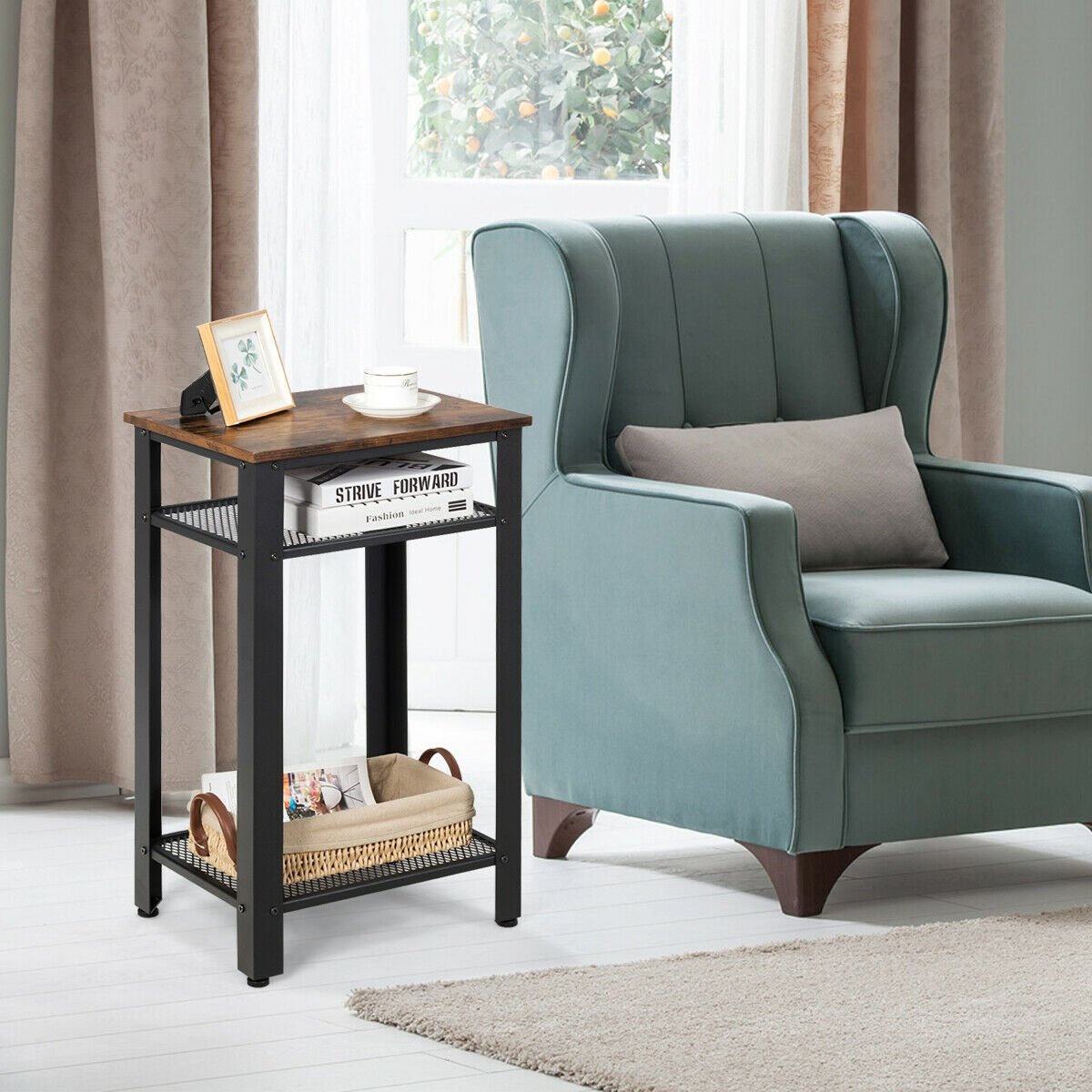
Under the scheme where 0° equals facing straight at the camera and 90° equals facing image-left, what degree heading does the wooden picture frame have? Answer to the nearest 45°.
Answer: approximately 315°

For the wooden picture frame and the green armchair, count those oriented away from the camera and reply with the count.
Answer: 0

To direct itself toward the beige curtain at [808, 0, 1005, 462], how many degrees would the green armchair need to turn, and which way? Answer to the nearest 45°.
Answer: approximately 135° to its left

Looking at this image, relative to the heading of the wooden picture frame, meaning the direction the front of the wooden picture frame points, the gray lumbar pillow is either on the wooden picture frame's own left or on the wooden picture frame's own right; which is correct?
on the wooden picture frame's own left
